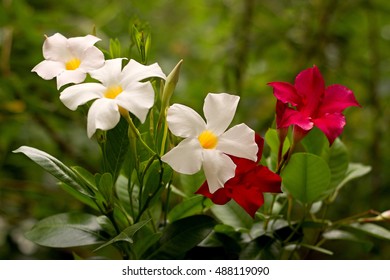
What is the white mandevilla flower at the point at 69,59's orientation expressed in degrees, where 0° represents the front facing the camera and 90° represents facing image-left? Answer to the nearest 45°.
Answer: approximately 0°

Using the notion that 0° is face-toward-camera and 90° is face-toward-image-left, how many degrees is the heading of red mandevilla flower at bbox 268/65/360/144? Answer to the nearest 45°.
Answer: approximately 0°
